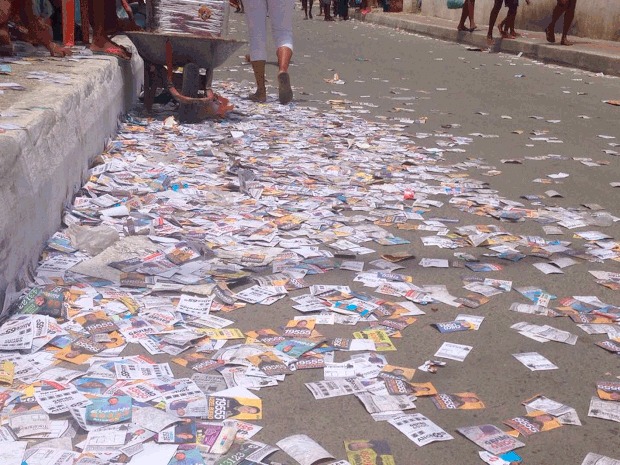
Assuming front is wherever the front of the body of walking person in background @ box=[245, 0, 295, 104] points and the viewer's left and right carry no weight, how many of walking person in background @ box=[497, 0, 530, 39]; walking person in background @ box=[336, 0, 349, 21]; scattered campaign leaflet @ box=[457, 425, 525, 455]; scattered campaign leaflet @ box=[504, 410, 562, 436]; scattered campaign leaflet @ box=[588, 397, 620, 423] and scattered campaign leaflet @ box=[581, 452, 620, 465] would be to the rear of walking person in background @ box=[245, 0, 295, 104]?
4

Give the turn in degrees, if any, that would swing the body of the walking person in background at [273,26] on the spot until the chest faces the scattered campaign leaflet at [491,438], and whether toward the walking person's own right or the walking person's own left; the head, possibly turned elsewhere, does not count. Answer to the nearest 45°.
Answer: approximately 180°

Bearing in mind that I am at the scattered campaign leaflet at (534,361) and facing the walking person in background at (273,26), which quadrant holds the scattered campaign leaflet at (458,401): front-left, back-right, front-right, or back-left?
back-left

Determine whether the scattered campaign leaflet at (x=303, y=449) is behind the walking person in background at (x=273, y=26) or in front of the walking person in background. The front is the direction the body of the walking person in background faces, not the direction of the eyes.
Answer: behind

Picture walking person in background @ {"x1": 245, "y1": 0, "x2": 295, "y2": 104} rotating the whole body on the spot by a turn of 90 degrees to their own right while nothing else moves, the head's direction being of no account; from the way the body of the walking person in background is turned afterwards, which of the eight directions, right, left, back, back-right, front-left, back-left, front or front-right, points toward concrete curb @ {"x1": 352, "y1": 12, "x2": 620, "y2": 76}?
front-left

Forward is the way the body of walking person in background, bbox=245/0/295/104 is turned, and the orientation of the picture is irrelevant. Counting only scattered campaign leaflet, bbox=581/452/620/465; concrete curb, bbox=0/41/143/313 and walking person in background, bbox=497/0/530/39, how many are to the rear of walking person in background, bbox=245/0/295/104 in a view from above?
2

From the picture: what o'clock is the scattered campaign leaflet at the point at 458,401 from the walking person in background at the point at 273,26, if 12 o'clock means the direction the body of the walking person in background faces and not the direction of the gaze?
The scattered campaign leaflet is roughly at 6 o'clock from the walking person in background.

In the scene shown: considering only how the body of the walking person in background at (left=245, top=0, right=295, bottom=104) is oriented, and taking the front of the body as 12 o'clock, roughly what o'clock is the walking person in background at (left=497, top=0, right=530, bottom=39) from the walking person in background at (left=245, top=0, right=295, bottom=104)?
the walking person in background at (left=497, top=0, right=530, bottom=39) is roughly at 1 o'clock from the walking person in background at (left=245, top=0, right=295, bottom=104).

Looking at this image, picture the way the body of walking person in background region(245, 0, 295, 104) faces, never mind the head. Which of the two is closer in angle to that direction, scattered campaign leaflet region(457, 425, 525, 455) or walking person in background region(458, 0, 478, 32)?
the walking person in background

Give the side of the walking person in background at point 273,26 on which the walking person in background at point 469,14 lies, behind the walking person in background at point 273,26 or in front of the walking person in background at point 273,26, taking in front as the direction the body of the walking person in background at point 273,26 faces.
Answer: in front

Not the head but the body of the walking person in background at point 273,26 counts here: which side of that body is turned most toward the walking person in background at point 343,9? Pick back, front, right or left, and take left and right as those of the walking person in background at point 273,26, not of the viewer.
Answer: front

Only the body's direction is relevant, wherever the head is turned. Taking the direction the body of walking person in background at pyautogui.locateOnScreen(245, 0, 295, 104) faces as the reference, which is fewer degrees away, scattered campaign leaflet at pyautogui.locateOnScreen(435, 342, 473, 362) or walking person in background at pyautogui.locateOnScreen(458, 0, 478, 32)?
the walking person in background

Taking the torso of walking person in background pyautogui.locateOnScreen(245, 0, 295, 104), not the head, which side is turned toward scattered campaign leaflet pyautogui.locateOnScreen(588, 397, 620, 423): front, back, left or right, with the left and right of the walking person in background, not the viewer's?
back

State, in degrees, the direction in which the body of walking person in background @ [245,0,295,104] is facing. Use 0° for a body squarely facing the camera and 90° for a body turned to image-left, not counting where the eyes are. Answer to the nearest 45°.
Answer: approximately 180°

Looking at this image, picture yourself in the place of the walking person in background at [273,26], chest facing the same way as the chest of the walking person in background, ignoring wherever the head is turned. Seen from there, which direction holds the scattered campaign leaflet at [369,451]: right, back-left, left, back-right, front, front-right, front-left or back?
back
